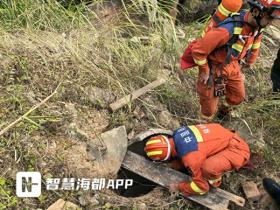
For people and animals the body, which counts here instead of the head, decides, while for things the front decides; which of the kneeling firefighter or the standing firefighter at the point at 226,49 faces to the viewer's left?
the kneeling firefighter

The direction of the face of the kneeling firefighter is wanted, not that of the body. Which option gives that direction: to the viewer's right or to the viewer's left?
to the viewer's left

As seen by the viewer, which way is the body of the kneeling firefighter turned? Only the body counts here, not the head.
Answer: to the viewer's left

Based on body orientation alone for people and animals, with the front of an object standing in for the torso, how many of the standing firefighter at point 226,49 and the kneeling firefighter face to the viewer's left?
1

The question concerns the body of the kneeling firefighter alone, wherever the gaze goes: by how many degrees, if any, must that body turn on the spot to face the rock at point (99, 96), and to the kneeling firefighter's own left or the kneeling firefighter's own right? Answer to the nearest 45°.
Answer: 0° — they already face it

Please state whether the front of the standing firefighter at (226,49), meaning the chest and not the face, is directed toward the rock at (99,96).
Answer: no

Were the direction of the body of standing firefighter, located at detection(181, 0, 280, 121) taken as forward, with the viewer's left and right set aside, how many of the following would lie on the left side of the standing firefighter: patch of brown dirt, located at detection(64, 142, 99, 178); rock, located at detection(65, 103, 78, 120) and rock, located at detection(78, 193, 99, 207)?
0

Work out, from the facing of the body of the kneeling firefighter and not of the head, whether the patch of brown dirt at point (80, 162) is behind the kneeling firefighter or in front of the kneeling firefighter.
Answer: in front

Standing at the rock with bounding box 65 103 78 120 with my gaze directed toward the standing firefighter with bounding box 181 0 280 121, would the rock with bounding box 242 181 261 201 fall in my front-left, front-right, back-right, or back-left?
front-right

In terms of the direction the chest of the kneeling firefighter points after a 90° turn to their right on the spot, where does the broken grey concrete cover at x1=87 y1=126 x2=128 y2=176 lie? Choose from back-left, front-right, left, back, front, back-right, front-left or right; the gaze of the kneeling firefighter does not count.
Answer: left

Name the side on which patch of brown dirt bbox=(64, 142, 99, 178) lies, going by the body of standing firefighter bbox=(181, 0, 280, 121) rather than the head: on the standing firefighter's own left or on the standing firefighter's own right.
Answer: on the standing firefighter's own right

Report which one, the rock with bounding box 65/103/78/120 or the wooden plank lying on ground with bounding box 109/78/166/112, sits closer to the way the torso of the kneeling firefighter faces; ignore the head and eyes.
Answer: the rock
